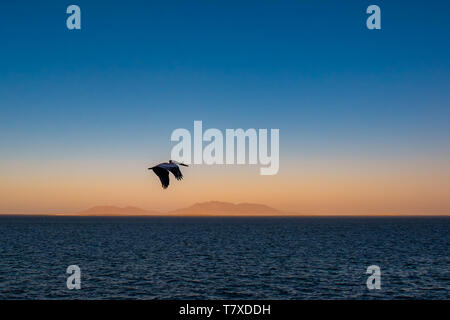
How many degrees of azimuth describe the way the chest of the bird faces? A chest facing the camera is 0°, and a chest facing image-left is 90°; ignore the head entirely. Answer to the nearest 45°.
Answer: approximately 270°
